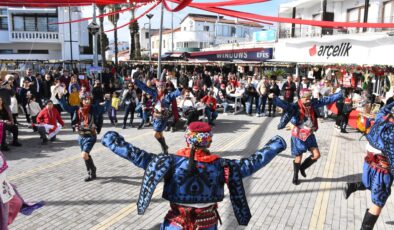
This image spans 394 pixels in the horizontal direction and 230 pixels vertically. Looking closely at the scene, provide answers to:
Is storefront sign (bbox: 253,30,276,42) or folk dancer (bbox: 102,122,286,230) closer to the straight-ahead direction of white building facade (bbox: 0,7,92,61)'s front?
the folk dancer

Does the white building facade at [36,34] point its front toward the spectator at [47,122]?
yes

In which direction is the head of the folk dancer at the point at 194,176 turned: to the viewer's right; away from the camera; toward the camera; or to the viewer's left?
away from the camera

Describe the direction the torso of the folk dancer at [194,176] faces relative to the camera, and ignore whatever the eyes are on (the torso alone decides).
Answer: away from the camera

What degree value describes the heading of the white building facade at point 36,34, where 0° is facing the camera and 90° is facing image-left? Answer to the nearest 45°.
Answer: approximately 0°

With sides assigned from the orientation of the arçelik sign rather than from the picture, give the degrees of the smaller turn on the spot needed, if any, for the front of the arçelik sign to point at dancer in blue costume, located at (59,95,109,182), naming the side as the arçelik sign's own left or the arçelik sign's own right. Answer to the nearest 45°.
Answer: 0° — it already faces them

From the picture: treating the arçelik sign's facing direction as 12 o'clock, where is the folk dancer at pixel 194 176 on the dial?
The folk dancer is roughly at 12 o'clock from the arçelik sign.

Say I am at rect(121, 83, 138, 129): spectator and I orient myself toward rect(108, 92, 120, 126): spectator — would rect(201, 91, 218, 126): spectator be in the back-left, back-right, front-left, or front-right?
back-right

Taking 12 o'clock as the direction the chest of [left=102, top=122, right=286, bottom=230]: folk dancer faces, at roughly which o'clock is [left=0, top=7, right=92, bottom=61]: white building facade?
The white building facade is roughly at 11 o'clock from the folk dancer.

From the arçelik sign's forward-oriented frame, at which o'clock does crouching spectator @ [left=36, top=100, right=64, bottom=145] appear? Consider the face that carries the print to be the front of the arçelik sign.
The crouching spectator is roughly at 1 o'clock from the arçelik sign.

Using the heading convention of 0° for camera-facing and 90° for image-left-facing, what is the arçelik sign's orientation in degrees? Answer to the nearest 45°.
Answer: approximately 0°
